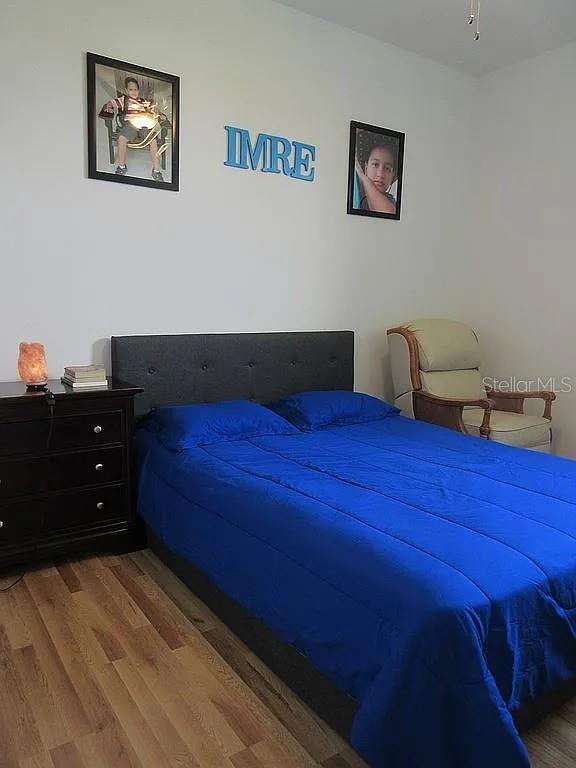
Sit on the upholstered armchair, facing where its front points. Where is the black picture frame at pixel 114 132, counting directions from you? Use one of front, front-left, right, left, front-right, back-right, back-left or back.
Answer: right

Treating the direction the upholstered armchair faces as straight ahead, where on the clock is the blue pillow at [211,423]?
The blue pillow is roughly at 3 o'clock from the upholstered armchair.

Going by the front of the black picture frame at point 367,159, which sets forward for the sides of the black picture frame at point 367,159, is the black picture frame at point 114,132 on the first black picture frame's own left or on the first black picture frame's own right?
on the first black picture frame's own right

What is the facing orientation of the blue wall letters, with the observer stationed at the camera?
facing the viewer and to the right of the viewer

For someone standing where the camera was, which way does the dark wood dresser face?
facing the viewer

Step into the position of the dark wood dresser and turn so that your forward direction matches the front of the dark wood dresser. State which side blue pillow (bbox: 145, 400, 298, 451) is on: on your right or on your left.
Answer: on your left

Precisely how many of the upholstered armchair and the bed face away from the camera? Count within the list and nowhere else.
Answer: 0

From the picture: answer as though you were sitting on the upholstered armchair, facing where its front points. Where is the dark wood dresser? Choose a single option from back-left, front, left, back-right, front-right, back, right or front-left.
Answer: right

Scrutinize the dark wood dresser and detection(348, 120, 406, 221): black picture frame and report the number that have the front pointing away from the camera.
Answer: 0

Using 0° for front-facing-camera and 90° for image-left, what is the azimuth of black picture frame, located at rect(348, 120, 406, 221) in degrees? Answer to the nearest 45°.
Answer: approximately 315°

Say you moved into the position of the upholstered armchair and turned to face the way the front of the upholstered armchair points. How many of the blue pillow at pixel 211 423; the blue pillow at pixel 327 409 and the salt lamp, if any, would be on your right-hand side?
3
